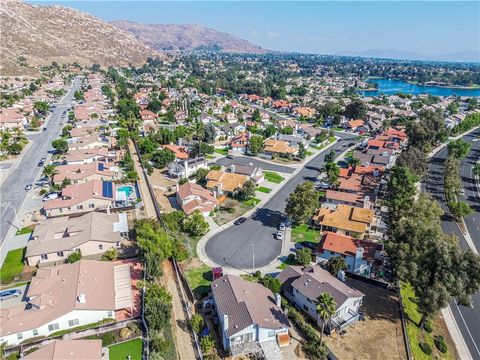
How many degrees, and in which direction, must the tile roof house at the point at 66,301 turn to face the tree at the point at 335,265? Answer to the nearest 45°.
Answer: approximately 180°

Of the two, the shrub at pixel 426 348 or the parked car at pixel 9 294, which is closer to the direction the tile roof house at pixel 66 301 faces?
the parked car

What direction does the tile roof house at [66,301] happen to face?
to the viewer's left

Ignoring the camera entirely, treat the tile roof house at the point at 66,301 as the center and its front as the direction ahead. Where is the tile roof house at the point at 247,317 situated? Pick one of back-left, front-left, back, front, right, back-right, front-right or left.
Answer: back-left

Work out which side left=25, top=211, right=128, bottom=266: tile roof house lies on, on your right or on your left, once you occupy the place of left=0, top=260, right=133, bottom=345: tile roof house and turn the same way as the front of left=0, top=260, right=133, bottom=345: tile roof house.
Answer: on your right

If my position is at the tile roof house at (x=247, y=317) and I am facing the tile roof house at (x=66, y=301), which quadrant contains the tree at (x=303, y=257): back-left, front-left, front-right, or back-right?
back-right

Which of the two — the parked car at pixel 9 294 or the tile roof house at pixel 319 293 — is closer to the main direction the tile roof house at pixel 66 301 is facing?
the parked car

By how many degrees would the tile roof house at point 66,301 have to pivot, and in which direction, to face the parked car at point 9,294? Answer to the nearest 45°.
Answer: approximately 45° to its right

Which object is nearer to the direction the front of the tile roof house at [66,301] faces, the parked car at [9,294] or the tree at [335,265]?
the parked car

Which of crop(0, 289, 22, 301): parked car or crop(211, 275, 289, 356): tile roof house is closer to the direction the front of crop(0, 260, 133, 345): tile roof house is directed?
the parked car

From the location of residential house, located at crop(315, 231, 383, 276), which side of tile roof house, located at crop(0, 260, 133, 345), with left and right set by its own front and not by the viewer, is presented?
back

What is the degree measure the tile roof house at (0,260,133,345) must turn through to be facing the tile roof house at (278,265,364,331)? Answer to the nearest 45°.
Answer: approximately 135° to its left

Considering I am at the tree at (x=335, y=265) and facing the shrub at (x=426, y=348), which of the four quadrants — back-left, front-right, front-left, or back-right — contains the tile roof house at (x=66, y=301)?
back-right

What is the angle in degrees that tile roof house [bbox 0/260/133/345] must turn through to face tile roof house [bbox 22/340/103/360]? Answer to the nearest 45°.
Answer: approximately 90° to its left
